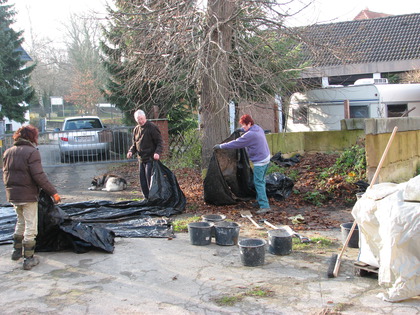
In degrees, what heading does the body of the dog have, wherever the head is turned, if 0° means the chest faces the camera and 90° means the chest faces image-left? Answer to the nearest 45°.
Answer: approximately 90°

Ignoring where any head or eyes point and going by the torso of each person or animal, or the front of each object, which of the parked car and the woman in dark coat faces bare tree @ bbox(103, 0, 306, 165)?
the woman in dark coat

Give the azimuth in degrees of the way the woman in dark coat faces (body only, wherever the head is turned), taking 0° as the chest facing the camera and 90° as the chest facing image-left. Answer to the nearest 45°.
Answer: approximately 225°

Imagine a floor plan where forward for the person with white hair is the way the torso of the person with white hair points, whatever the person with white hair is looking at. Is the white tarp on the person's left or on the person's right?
on the person's left

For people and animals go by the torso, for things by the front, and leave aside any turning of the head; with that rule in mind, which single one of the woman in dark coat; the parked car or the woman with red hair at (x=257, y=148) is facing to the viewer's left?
the woman with red hair

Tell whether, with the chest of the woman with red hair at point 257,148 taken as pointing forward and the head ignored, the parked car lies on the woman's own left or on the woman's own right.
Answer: on the woman's own right
